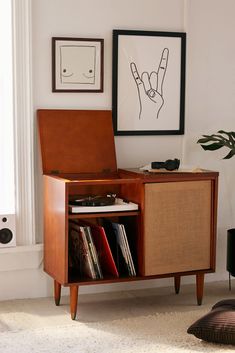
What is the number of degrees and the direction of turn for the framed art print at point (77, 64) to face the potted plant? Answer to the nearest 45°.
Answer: approximately 90° to its left

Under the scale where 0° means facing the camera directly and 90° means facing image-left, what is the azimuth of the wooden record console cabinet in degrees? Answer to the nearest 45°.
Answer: approximately 315°

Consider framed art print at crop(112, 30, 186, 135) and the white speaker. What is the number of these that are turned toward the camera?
2

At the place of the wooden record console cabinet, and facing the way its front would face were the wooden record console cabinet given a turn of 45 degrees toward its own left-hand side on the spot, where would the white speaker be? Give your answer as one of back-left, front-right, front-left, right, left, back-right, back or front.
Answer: back

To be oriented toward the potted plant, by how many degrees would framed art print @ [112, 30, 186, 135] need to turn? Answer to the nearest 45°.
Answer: approximately 90° to its left

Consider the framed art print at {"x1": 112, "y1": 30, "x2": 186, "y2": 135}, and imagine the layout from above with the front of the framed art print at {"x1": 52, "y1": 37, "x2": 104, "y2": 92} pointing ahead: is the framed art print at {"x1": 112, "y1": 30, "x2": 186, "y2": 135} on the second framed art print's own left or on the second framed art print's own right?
on the second framed art print's own left

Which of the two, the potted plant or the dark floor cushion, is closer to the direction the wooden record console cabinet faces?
the dark floor cushion
